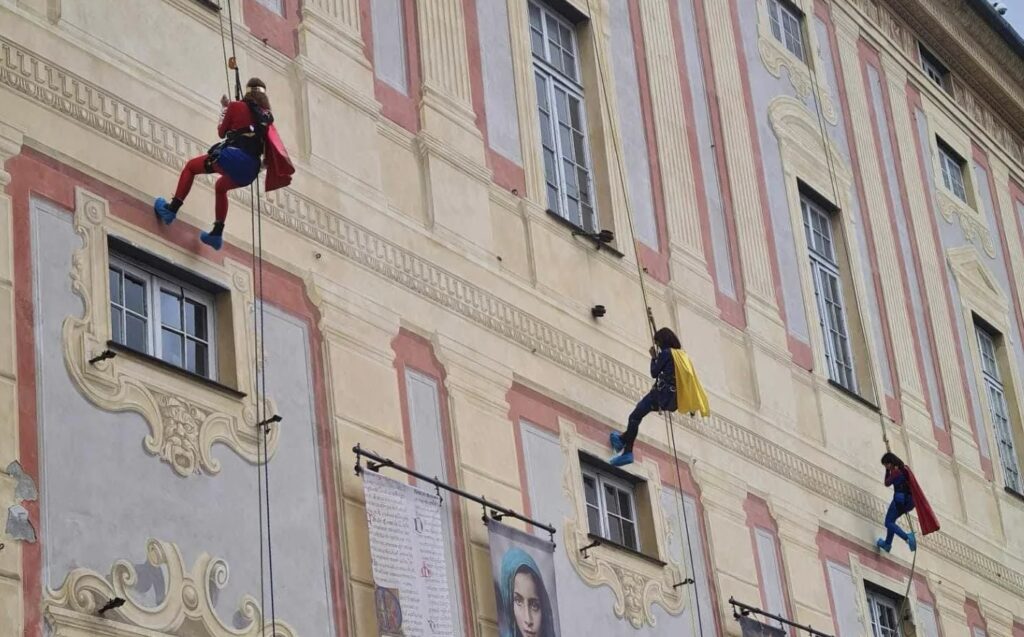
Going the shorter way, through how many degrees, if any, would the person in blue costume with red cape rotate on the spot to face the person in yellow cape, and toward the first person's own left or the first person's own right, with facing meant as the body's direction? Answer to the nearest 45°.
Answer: approximately 90° to the first person's own left

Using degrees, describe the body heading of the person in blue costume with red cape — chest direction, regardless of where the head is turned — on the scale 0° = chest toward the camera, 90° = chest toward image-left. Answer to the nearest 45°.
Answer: approximately 90°

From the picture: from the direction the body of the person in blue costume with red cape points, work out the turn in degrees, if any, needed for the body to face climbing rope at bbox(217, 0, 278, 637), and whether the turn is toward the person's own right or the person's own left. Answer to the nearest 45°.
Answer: approximately 45° to the person's own left
